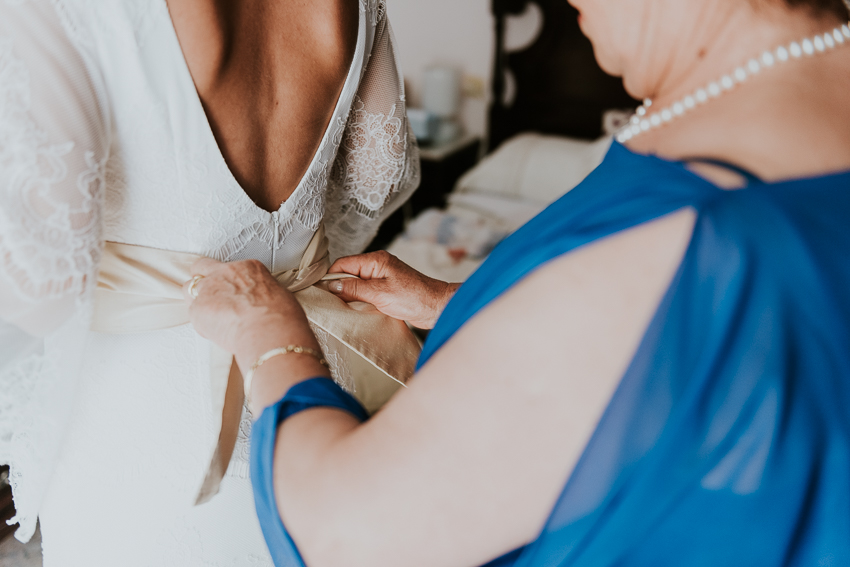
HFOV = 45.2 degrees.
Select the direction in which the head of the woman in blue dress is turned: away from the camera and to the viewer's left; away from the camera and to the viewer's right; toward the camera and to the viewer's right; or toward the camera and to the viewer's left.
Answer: away from the camera and to the viewer's left

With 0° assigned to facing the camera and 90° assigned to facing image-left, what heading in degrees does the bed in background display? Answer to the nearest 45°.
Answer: approximately 45°

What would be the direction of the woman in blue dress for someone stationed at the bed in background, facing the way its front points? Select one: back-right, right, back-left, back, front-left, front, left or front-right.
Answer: front-left
